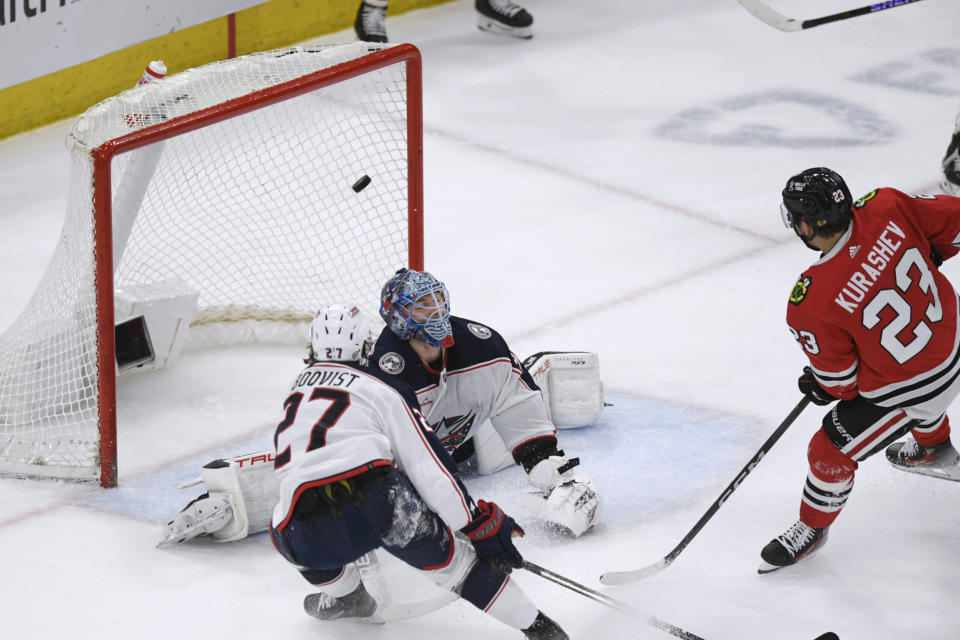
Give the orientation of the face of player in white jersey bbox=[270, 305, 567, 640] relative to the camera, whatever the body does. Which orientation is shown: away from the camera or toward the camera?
away from the camera

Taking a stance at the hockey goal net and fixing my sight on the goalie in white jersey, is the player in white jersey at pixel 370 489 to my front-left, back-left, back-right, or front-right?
front-right

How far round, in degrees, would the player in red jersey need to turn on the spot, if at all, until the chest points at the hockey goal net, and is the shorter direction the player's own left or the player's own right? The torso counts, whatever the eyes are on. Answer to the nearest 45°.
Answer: approximately 45° to the player's own left

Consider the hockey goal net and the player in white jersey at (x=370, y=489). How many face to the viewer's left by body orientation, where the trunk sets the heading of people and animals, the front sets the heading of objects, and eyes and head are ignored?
0

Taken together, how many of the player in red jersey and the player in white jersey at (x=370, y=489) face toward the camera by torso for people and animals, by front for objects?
0

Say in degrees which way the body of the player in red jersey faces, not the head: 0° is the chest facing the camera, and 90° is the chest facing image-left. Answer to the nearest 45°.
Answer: approximately 135°

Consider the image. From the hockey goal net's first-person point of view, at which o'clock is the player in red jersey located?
The player in red jersey is roughly at 12 o'clock from the hockey goal net.

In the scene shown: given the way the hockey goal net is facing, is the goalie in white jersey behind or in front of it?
in front

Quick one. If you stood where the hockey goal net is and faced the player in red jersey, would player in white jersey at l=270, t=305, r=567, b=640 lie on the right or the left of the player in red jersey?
right

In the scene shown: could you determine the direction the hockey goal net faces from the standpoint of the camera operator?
facing the viewer and to the right of the viewer

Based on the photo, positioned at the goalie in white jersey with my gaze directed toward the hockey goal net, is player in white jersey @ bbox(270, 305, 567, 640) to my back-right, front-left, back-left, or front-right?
back-left

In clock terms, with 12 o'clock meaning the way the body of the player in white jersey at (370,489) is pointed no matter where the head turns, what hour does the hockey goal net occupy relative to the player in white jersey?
The hockey goal net is roughly at 10 o'clock from the player in white jersey.

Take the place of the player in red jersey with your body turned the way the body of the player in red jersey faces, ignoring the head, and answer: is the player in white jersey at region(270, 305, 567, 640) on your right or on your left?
on your left

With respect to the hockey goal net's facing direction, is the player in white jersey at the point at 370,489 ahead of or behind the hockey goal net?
ahead
